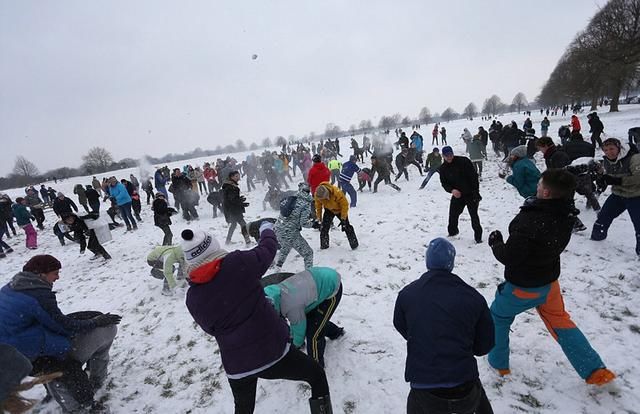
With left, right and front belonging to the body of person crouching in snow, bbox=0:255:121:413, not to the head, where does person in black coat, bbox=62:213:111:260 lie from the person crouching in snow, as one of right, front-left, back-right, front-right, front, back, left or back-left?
left

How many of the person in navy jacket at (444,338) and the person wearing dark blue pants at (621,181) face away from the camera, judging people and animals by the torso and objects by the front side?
1

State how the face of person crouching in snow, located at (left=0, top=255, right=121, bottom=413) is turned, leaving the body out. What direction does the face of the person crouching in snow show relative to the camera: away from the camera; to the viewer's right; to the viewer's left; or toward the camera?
to the viewer's right

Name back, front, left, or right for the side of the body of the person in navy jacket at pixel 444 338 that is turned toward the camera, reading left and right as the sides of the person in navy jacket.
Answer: back

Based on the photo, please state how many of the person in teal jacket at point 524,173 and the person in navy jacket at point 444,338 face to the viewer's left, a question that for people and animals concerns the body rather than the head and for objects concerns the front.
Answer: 1

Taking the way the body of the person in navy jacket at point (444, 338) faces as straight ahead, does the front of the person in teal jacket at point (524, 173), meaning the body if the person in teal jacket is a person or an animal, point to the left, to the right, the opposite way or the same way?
to the left

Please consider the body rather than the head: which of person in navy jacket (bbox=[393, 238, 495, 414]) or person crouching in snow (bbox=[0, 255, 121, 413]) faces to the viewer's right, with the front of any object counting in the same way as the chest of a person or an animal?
the person crouching in snow

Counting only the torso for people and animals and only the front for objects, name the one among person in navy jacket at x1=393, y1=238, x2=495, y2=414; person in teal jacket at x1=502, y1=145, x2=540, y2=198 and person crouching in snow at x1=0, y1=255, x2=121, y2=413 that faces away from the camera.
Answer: the person in navy jacket

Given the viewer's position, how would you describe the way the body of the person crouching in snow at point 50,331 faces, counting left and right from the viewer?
facing to the right of the viewer

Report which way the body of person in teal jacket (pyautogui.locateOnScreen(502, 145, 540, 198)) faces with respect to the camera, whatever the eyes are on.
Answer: to the viewer's left

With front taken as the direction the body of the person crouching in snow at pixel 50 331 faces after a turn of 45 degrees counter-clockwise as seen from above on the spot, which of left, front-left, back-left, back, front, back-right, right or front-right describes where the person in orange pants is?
right

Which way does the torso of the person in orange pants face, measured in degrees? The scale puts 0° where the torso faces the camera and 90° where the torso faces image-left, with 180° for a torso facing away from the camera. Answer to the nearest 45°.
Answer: approximately 135°

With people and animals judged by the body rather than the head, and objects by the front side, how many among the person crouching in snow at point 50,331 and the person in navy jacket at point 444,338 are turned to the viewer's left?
0
